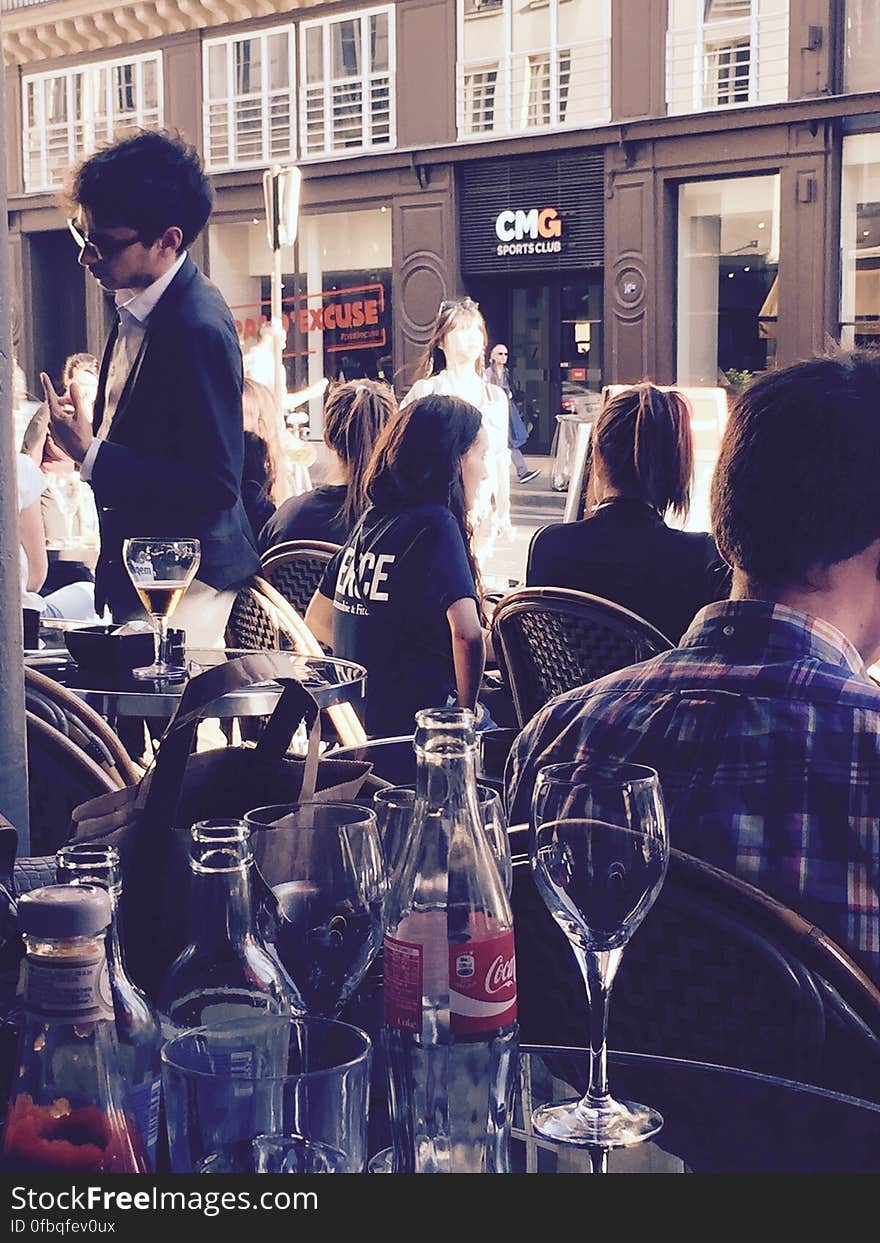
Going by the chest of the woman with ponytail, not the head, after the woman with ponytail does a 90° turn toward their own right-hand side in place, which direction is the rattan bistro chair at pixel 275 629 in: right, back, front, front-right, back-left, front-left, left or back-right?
right

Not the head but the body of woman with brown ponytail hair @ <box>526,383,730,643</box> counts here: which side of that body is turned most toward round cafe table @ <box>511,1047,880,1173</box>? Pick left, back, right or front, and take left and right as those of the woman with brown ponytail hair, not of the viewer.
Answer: back

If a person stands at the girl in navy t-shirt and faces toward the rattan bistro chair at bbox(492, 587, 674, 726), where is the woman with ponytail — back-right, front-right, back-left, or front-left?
back-left

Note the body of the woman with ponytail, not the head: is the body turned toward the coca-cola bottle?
no

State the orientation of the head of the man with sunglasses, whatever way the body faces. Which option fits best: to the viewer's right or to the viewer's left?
to the viewer's left

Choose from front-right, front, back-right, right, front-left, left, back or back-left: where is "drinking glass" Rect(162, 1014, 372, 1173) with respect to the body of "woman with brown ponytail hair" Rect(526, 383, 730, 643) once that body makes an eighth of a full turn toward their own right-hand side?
back-right

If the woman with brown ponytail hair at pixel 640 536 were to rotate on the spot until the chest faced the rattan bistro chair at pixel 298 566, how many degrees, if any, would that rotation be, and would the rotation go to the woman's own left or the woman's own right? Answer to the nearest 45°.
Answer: approximately 45° to the woman's own left

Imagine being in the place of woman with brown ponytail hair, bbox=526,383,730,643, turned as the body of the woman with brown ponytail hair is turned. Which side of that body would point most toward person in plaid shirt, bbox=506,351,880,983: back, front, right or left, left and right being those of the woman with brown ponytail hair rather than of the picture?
back

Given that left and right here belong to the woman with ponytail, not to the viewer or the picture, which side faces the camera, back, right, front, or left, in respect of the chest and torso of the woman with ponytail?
back

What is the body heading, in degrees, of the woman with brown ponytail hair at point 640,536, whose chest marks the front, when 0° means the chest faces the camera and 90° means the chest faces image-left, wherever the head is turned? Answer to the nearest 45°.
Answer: approximately 180°

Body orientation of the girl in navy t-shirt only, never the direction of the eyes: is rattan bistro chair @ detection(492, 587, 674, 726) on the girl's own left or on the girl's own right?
on the girl's own right

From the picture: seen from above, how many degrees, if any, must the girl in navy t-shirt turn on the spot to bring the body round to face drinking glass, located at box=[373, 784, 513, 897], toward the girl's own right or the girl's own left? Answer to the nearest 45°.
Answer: approximately 135° to the girl's own right

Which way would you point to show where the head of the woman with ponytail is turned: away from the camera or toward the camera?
away from the camera

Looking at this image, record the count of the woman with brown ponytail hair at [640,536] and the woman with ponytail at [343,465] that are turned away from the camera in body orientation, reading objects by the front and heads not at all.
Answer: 2

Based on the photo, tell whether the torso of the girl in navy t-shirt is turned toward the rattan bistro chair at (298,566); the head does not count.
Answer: no

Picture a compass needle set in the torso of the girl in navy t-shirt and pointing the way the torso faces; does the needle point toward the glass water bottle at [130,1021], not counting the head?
no

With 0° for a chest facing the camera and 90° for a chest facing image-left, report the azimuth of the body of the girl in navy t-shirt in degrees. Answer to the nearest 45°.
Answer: approximately 225°
